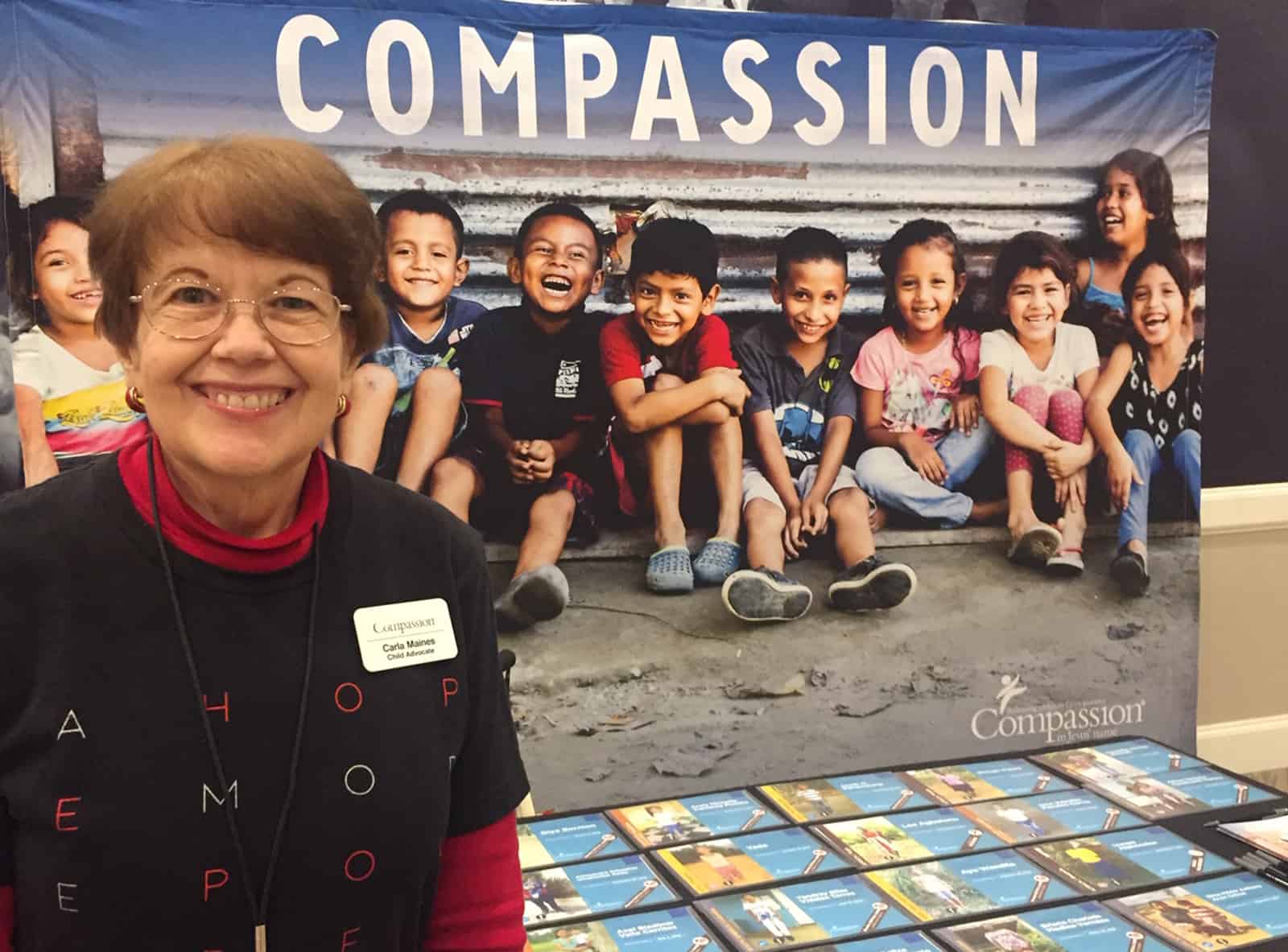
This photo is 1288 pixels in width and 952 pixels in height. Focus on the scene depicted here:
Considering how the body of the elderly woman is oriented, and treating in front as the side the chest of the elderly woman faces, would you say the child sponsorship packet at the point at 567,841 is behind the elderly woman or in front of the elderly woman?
behind

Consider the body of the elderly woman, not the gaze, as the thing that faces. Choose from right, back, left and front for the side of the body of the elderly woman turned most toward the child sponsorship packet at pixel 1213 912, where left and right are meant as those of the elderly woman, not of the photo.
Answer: left

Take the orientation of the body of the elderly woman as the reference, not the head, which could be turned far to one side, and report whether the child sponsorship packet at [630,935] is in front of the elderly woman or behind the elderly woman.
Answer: behind

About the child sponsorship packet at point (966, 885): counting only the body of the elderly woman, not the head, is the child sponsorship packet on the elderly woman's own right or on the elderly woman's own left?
on the elderly woman's own left

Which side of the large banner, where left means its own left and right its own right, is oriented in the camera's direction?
front

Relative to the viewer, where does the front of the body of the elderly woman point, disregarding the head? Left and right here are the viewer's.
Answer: facing the viewer

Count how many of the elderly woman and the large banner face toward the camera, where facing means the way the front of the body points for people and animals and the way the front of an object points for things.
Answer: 2
